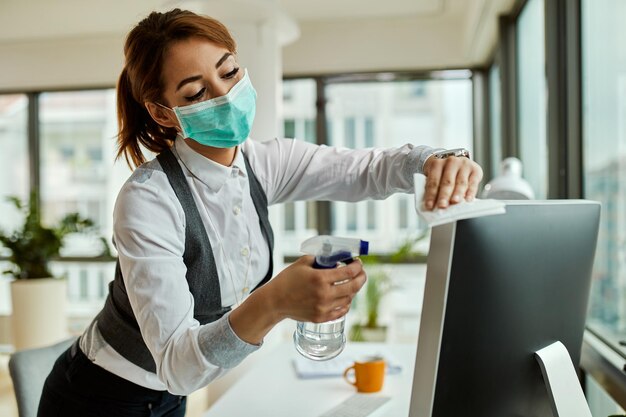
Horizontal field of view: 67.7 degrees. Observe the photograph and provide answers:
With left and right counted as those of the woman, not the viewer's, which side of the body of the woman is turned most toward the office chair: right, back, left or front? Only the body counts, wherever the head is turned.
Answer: back

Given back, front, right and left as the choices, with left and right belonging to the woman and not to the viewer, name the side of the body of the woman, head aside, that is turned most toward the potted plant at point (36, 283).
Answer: back

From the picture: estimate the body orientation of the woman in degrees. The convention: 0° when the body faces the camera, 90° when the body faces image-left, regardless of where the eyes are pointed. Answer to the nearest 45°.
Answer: approximately 315°

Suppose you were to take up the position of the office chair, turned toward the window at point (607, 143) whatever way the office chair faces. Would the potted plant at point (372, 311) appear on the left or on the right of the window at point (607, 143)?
left

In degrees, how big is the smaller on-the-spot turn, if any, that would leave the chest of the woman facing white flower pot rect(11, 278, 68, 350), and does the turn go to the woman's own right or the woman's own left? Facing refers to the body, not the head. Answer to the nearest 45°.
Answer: approximately 180°

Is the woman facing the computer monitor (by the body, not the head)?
yes

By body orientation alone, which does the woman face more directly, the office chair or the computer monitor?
the computer monitor

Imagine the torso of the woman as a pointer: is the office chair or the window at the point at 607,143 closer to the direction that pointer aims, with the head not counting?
the window

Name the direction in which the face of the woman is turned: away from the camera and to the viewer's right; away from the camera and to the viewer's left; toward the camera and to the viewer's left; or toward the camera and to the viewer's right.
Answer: toward the camera and to the viewer's right

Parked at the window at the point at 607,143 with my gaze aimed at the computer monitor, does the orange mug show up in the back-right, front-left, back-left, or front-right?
front-right
